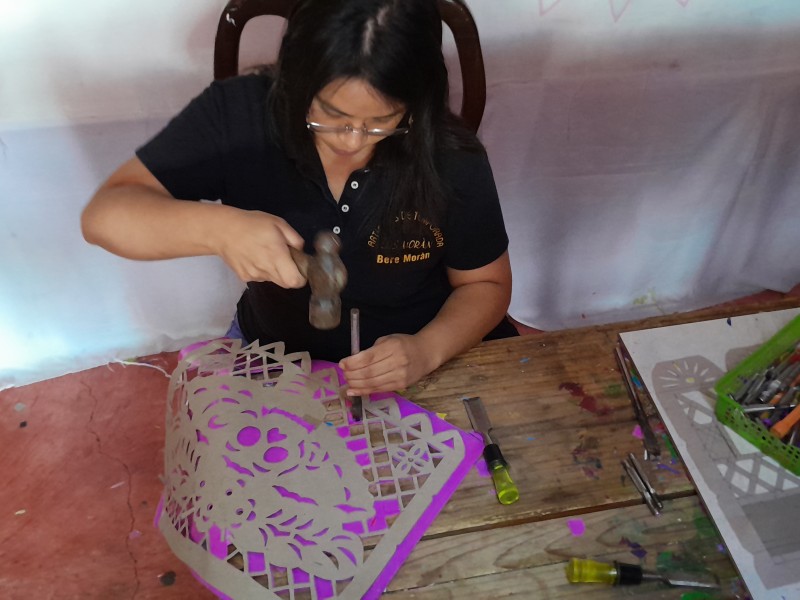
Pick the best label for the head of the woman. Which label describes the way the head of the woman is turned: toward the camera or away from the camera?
toward the camera

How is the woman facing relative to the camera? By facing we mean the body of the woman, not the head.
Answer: toward the camera
